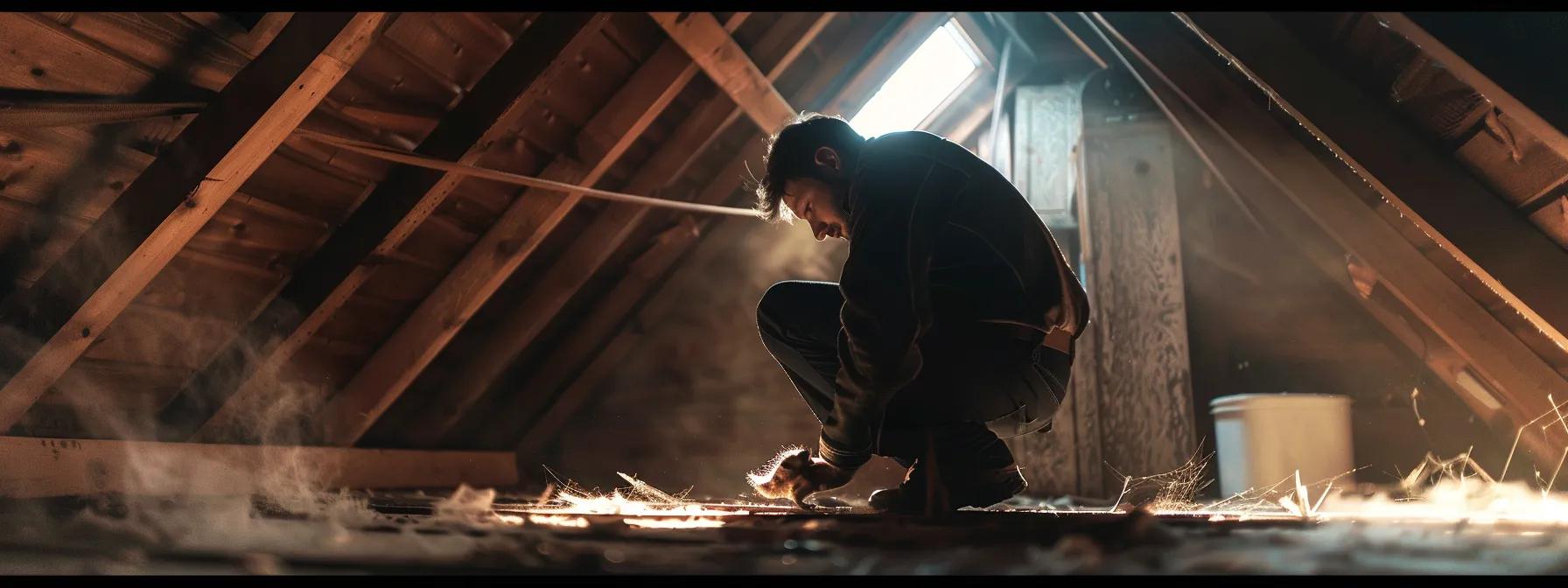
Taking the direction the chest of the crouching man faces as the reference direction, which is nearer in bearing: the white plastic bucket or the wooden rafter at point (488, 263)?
the wooden rafter

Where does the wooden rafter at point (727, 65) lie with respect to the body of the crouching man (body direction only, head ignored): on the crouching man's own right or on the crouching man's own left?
on the crouching man's own right

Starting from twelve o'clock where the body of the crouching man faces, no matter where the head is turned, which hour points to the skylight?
The skylight is roughly at 3 o'clock from the crouching man.

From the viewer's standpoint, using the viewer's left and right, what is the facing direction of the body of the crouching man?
facing to the left of the viewer

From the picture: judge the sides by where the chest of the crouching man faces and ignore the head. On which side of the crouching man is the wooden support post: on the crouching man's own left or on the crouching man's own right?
on the crouching man's own right

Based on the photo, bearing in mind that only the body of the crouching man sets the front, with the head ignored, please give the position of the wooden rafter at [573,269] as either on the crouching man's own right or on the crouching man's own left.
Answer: on the crouching man's own right

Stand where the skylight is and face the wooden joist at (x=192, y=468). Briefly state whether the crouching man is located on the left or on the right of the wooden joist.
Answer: left

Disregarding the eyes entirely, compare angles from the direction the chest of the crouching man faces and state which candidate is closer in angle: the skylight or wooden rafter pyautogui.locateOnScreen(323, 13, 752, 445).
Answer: the wooden rafter
